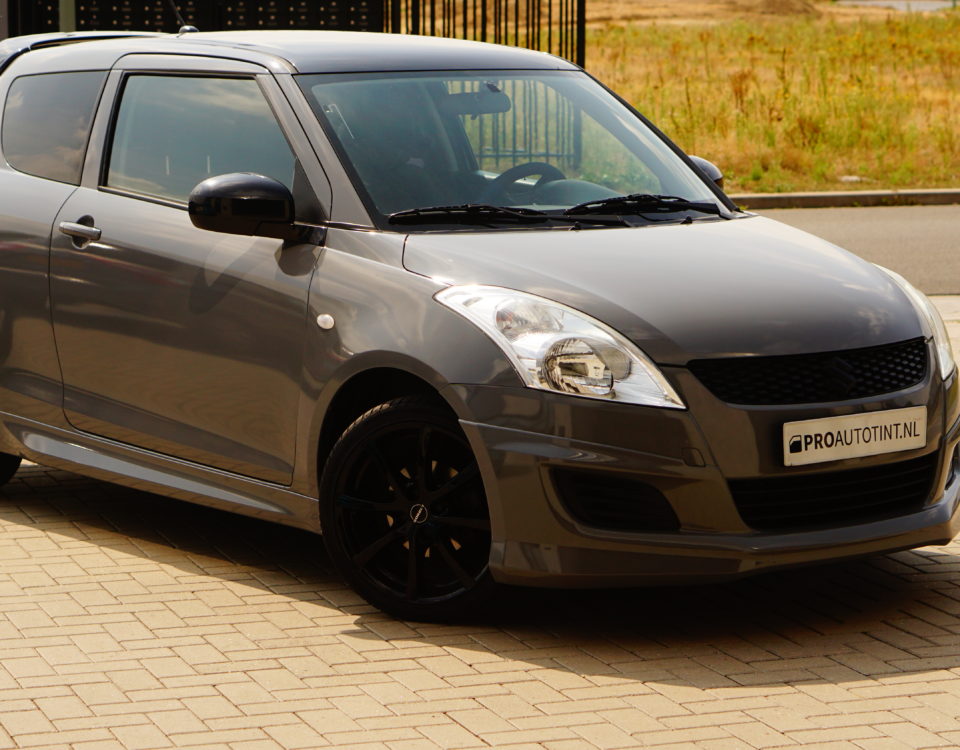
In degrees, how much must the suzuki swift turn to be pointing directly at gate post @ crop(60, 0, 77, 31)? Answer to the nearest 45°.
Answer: approximately 135° to its left

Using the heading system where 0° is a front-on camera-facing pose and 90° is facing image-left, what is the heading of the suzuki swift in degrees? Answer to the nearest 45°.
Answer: approximately 315°

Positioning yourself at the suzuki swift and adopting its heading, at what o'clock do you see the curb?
The curb is roughly at 8 o'clock from the suzuki swift.
